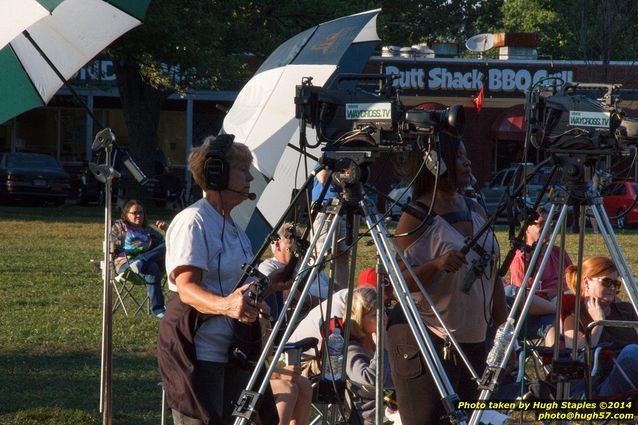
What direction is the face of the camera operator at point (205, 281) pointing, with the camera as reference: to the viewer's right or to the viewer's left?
to the viewer's right

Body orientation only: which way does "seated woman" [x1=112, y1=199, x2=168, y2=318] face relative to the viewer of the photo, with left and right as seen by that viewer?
facing the viewer and to the right of the viewer

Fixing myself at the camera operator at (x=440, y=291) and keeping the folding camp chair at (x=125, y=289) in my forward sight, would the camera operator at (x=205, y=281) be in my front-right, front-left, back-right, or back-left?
front-left

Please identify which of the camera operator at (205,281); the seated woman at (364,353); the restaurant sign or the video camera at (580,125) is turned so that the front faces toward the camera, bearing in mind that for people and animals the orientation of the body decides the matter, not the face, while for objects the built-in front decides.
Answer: the restaurant sign

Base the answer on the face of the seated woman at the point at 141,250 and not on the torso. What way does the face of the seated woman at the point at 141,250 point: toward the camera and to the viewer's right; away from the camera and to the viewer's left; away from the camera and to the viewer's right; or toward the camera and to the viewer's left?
toward the camera and to the viewer's right

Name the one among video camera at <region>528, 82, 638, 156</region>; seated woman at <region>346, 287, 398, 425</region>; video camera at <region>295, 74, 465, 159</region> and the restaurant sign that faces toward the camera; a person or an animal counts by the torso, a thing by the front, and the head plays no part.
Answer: the restaurant sign

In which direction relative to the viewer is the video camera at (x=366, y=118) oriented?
to the viewer's right

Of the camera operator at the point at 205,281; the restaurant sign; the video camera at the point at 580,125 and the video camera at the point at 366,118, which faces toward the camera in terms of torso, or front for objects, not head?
the restaurant sign

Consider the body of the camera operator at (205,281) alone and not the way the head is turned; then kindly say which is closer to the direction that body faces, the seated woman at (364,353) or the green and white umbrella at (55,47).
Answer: the seated woman

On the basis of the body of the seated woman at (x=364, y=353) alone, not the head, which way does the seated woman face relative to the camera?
to the viewer's right

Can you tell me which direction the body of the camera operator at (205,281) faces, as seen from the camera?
to the viewer's right

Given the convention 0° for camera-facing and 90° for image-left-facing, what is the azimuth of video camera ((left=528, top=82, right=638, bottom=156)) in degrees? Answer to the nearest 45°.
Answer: approximately 270°

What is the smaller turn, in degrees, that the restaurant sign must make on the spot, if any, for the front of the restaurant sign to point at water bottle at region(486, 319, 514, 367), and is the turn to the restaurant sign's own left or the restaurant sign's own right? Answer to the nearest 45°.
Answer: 0° — it already faces it
